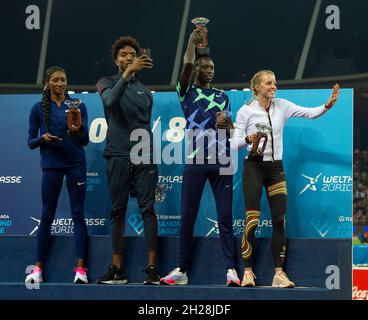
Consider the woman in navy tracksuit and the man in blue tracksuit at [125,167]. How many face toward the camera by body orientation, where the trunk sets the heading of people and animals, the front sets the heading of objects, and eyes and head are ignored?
2

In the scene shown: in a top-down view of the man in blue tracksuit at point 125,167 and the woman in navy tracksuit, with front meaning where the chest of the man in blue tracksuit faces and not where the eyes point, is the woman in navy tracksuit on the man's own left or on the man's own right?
on the man's own right

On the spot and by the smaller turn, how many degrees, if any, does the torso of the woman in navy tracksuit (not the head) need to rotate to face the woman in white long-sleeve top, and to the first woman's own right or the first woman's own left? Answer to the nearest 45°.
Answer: approximately 90° to the first woman's own left

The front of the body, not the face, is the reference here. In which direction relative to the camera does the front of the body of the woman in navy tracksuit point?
toward the camera

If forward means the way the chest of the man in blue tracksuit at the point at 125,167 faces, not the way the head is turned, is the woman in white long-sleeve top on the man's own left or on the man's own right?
on the man's own left

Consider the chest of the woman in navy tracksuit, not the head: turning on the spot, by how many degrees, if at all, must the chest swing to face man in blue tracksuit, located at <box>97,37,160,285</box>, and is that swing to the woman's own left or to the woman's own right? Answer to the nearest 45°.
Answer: approximately 45° to the woman's own left

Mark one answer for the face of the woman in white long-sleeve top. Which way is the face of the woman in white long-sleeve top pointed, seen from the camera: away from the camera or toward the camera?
toward the camera

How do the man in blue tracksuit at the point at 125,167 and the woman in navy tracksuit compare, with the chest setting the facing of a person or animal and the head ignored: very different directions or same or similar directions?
same or similar directions
